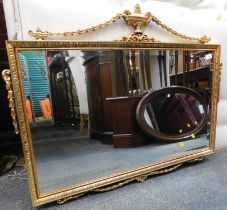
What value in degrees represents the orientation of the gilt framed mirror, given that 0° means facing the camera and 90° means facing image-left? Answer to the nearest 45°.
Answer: approximately 315°
